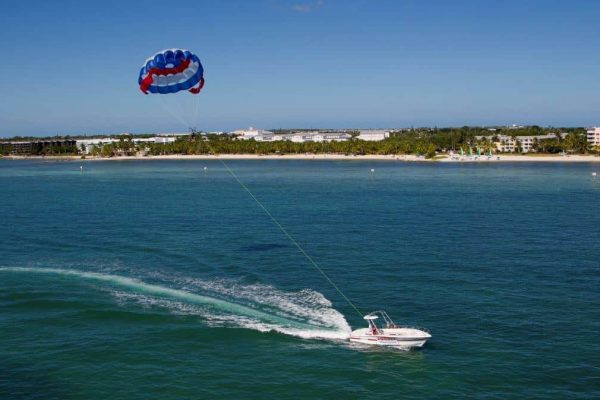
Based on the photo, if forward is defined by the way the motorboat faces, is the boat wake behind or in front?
behind

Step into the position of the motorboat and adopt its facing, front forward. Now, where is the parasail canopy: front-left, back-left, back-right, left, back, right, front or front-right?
back-left

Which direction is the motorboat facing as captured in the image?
to the viewer's right
